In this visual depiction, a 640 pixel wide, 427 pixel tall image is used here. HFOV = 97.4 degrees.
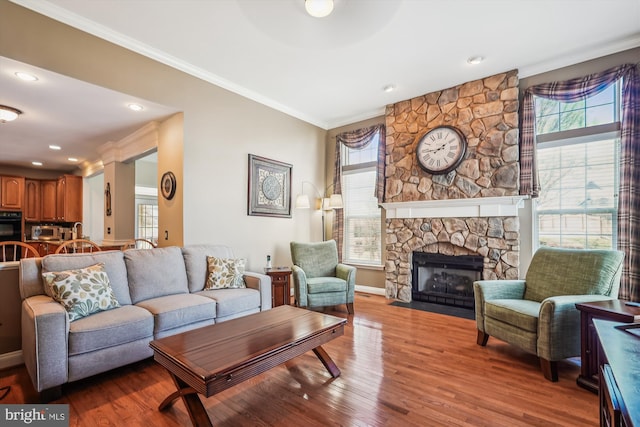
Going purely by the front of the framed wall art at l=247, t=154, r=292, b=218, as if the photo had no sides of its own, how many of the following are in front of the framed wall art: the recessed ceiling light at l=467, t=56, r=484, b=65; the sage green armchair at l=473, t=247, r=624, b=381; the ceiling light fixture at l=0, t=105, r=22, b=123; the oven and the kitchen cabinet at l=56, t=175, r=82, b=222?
2

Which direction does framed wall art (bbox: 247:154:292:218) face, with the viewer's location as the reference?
facing the viewer and to the right of the viewer

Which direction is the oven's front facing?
toward the camera

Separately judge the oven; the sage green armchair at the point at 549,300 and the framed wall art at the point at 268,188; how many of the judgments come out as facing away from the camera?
0

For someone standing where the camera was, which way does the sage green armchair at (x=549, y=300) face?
facing the viewer and to the left of the viewer

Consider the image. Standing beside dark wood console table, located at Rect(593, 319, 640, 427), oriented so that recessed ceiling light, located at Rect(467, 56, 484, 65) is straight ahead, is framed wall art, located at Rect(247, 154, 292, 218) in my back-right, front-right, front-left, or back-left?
front-left

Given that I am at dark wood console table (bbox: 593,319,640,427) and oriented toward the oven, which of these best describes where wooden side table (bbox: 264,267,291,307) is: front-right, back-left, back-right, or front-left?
front-right

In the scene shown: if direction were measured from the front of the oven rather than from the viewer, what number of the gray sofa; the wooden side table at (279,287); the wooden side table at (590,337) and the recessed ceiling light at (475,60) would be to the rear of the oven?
0

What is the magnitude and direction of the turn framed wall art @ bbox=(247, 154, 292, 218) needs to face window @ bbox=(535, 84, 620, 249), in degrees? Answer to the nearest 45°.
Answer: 0° — it already faces it

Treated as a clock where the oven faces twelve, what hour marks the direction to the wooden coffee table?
The wooden coffee table is roughly at 12 o'clock from the oven.

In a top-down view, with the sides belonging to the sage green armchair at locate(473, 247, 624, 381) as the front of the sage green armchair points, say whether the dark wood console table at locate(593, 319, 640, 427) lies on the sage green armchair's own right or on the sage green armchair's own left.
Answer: on the sage green armchair's own left

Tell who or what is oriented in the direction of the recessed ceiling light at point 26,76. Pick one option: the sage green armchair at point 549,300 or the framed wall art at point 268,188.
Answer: the sage green armchair

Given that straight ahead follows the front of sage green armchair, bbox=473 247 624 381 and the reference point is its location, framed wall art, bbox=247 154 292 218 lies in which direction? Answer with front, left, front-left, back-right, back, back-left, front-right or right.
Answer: front-right

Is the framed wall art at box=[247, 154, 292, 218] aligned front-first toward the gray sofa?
no

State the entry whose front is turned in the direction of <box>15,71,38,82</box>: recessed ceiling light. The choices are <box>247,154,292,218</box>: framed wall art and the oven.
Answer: the oven

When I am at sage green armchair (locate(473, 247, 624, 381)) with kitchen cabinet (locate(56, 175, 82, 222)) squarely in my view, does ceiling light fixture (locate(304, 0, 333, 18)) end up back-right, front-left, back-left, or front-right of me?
front-left

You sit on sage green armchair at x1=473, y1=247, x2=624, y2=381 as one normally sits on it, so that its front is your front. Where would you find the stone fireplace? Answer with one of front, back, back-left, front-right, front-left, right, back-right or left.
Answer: right

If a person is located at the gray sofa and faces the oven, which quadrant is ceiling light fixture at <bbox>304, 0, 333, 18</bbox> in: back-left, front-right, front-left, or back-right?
back-right
